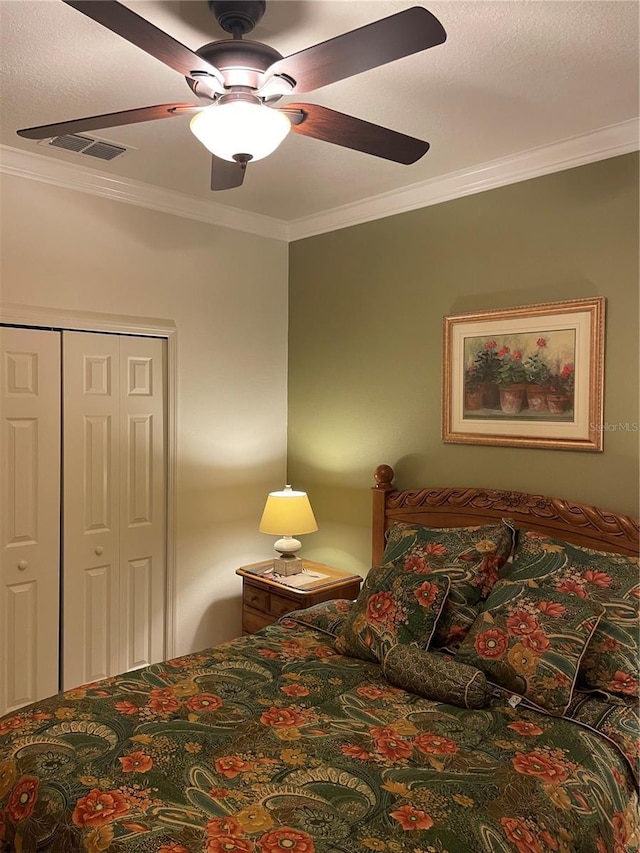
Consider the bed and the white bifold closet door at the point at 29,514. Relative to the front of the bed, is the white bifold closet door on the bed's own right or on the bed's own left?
on the bed's own right

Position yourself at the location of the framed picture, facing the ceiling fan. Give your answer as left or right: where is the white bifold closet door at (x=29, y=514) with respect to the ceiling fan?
right

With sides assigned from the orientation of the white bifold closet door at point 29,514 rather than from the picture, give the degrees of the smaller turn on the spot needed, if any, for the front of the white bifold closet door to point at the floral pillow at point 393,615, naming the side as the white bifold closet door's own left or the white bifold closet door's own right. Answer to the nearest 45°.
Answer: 0° — it already faces it

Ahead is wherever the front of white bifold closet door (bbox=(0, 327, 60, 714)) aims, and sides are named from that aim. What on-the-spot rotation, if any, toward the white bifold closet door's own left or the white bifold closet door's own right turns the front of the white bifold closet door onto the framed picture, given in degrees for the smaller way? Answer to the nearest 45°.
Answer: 0° — it already faces it

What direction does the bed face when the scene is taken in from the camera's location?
facing the viewer and to the left of the viewer

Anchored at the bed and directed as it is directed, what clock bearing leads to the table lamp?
The table lamp is roughly at 4 o'clock from the bed.

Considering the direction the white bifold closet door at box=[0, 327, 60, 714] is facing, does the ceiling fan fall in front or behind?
in front

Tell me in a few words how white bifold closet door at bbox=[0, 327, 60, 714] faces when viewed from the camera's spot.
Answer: facing the viewer and to the right of the viewer

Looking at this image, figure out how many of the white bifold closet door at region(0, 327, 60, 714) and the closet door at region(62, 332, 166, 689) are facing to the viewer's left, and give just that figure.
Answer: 0

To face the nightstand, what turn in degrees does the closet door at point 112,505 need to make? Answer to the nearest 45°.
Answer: approximately 45° to its left

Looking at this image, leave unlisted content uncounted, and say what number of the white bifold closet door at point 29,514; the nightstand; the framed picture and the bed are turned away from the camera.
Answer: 0

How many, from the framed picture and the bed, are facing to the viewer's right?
0

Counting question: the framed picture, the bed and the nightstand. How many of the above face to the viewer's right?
0

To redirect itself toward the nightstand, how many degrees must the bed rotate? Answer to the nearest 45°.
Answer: approximately 135° to its right

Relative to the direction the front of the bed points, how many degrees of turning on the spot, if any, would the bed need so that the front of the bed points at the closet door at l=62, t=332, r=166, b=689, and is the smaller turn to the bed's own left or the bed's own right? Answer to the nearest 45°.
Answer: approximately 90° to the bed's own right

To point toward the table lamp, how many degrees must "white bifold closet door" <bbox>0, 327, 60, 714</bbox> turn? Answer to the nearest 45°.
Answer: approximately 45° to its left

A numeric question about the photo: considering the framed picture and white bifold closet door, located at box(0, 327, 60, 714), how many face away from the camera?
0
